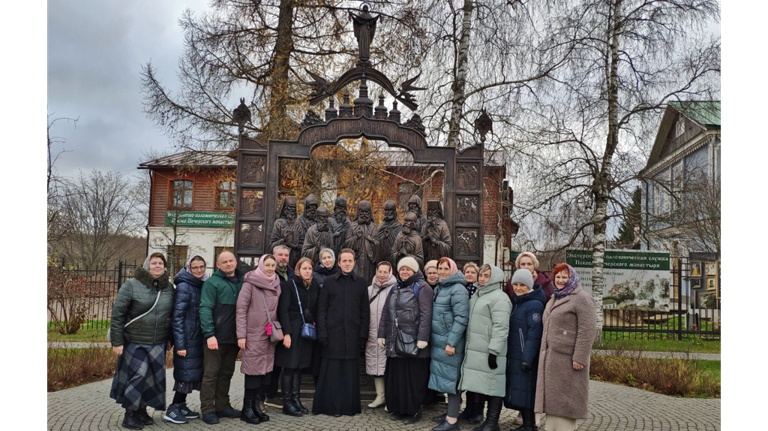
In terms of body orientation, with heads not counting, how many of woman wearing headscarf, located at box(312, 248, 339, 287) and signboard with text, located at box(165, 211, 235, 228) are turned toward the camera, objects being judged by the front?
2

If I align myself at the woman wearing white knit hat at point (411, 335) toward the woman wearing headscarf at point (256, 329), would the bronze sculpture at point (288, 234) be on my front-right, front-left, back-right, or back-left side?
front-right

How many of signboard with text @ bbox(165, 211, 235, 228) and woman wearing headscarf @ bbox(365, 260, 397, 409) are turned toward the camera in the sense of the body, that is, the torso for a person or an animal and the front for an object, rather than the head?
2

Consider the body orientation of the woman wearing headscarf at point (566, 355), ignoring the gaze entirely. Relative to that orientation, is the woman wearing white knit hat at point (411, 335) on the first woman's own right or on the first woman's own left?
on the first woman's own right

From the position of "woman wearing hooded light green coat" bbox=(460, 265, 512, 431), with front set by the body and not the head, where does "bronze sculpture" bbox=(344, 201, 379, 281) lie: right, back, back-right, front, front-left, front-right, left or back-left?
right

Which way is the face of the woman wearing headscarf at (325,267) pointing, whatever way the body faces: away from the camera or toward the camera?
toward the camera

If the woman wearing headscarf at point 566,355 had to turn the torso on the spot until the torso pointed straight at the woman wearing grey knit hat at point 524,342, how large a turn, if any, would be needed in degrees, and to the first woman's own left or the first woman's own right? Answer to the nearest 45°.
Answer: approximately 90° to the first woman's own right

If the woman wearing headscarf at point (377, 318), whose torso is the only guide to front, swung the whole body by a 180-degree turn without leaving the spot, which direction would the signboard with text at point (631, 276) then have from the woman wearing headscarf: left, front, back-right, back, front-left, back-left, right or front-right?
front-right

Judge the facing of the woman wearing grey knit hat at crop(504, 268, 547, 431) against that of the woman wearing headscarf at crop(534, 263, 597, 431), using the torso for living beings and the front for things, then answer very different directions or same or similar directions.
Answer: same or similar directions

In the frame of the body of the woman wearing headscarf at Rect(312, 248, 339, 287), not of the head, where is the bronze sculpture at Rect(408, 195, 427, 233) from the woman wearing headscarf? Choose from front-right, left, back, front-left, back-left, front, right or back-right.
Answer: back-left

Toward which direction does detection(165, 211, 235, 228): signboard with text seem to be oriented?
toward the camera

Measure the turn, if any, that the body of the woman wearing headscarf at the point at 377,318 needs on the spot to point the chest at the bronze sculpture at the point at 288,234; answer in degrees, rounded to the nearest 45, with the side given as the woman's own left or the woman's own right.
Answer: approximately 135° to the woman's own right

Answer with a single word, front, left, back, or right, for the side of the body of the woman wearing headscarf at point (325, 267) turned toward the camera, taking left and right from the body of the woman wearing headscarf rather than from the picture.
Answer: front

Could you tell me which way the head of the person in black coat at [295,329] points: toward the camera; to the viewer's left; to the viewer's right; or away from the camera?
toward the camera

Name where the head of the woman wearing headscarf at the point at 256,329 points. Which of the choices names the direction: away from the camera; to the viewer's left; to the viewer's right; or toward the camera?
toward the camera

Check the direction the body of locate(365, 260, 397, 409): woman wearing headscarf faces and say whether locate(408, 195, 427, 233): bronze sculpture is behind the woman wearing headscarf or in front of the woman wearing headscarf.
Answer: behind

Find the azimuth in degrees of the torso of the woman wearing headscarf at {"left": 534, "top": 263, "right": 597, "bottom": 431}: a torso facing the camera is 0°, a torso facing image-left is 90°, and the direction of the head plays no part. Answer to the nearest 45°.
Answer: approximately 45°

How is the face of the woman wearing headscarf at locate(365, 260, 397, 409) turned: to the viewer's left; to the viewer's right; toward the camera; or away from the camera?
toward the camera

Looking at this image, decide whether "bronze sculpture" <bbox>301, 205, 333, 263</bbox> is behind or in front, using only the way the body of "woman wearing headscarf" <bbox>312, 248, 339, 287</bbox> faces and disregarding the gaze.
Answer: behind

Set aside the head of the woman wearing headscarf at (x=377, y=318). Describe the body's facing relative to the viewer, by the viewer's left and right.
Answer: facing the viewer
